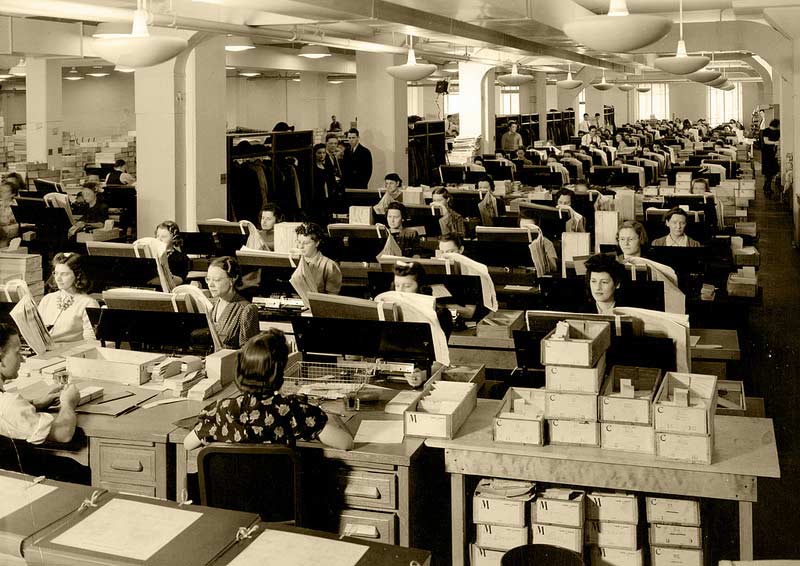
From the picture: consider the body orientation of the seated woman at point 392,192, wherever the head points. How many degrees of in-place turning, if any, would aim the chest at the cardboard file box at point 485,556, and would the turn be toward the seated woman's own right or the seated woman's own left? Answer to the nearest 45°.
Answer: approximately 45° to the seated woman's own left

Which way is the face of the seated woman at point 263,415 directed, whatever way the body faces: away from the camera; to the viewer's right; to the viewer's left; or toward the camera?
away from the camera

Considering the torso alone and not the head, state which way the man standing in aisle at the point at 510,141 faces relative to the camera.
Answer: toward the camera

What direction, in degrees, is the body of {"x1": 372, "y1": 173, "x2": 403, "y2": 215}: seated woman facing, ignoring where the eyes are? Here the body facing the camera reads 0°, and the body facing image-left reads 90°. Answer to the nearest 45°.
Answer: approximately 45°

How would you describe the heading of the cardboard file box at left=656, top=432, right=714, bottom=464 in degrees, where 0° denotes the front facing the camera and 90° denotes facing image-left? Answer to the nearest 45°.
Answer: approximately 0°

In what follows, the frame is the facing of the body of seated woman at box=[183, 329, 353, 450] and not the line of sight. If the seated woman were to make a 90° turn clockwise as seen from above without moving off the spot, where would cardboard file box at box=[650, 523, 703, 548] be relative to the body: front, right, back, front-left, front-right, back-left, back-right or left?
front

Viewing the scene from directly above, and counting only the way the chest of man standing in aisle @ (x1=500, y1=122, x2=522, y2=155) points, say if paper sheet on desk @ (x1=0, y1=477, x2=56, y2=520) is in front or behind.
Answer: in front

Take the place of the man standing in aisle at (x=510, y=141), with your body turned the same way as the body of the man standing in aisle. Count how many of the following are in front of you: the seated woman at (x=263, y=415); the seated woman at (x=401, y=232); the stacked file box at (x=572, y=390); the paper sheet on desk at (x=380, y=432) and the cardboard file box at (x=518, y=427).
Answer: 5

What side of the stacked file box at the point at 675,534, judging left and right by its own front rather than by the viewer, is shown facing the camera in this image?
front

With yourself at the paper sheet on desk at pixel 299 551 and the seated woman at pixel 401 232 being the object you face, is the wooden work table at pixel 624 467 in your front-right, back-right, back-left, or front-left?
front-right

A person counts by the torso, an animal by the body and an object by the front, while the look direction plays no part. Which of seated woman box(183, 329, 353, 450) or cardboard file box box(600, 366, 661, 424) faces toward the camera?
the cardboard file box

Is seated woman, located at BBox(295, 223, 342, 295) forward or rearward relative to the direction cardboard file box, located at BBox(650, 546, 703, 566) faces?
rearward

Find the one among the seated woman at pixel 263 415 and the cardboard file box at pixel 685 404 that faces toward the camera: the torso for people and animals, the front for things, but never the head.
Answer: the cardboard file box

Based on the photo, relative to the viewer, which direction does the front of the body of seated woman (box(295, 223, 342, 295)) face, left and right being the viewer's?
facing the viewer and to the left of the viewer
